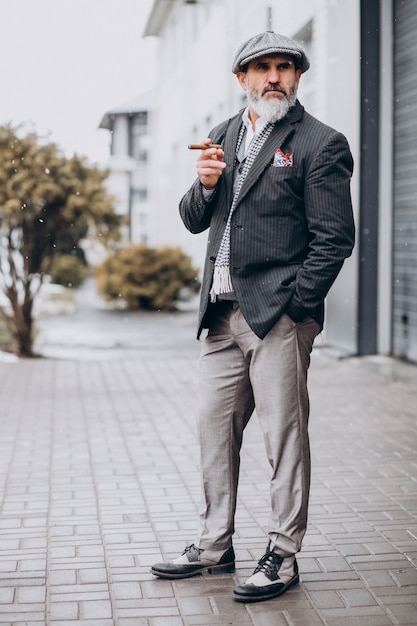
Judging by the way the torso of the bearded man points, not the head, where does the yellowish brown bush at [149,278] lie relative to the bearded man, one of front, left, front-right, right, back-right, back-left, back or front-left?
back-right

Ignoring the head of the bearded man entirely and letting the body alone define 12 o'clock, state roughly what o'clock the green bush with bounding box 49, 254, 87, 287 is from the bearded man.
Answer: The green bush is roughly at 4 o'clock from the bearded man.

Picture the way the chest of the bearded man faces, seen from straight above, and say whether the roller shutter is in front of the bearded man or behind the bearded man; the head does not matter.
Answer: behind

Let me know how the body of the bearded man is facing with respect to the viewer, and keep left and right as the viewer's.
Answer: facing the viewer and to the left of the viewer
